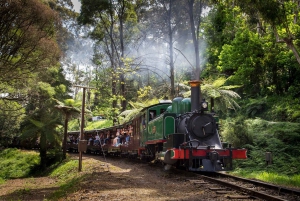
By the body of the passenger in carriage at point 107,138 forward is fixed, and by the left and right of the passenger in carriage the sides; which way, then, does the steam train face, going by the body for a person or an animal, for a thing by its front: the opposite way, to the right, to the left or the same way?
to the left

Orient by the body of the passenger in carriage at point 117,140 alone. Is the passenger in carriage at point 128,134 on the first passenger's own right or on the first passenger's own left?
on the first passenger's own left

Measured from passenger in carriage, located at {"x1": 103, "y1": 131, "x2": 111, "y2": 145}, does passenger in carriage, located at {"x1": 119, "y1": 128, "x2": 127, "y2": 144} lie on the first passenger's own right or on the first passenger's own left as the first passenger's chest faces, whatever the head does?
on the first passenger's own left

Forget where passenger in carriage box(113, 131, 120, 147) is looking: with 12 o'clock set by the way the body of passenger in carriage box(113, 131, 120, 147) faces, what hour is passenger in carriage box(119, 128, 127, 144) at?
passenger in carriage box(119, 128, 127, 144) is roughly at 10 o'clock from passenger in carriage box(113, 131, 120, 147).

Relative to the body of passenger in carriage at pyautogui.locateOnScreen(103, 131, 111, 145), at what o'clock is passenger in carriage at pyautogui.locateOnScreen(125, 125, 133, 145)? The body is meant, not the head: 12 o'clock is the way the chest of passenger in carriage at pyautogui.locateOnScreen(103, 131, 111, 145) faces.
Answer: passenger in carriage at pyautogui.locateOnScreen(125, 125, 133, 145) is roughly at 10 o'clock from passenger in carriage at pyautogui.locateOnScreen(103, 131, 111, 145).

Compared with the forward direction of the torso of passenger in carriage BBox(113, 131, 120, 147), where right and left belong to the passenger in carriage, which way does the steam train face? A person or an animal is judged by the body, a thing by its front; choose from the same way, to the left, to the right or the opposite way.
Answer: to the left
